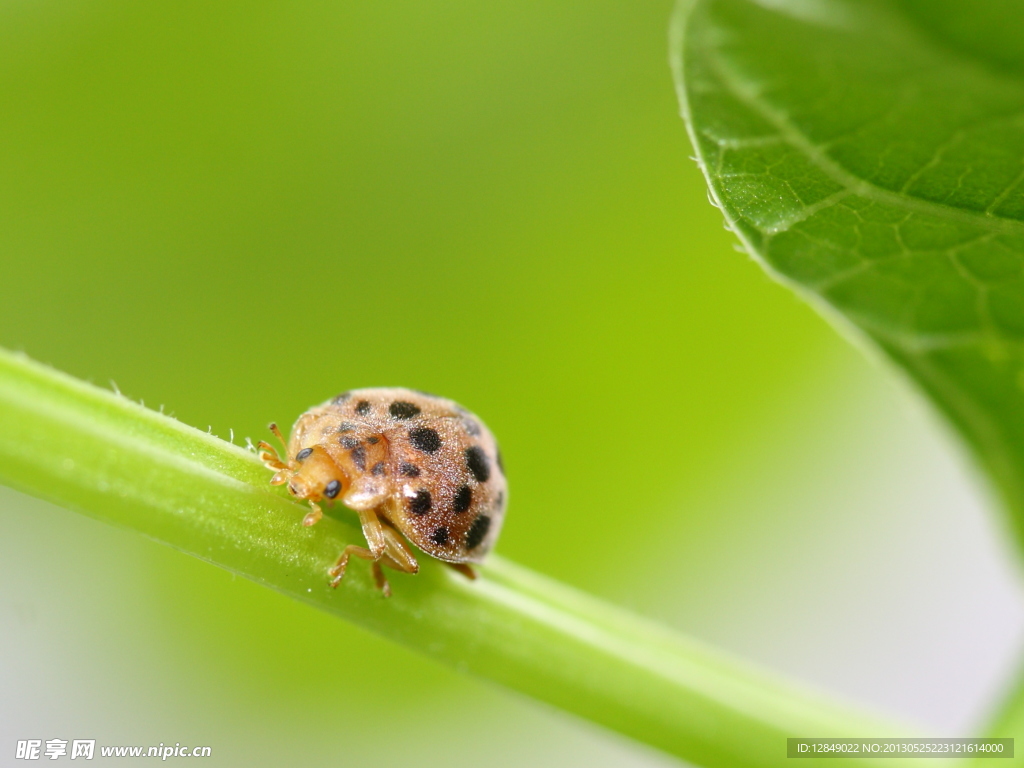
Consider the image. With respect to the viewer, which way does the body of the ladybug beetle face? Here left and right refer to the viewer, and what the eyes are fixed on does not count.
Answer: facing the viewer and to the left of the viewer
